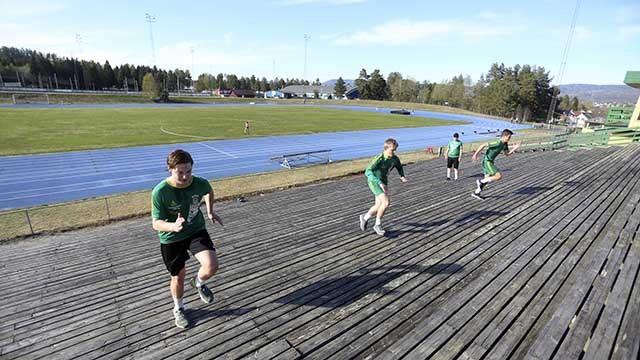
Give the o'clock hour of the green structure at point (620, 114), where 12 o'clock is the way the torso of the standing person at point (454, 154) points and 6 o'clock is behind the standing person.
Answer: The green structure is roughly at 7 o'clock from the standing person.

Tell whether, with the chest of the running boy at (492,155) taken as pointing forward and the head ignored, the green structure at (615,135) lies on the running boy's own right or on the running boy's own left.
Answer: on the running boy's own left

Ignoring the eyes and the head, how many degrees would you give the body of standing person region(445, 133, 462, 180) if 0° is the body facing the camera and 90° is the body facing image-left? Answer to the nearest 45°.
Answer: approximately 0°

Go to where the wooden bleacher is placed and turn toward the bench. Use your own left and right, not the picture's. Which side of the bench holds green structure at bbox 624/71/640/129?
right

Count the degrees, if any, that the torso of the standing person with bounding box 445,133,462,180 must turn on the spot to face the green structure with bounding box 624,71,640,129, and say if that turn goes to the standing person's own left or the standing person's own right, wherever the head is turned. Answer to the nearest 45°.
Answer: approximately 135° to the standing person's own left

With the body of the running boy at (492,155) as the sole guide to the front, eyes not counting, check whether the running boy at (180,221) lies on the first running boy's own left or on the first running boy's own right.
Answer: on the first running boy's own right
